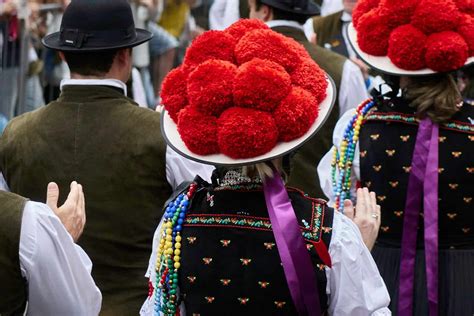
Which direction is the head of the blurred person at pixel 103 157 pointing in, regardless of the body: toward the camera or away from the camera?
away from the camera

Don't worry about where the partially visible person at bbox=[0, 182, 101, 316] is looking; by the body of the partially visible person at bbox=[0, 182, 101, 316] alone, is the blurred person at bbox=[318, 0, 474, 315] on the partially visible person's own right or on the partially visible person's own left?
on the partially visible person's own right

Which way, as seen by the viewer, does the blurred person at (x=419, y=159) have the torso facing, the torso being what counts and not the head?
away from the camera

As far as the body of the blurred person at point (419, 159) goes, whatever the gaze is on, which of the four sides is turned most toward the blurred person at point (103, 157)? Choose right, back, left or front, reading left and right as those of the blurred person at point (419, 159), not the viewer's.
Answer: left

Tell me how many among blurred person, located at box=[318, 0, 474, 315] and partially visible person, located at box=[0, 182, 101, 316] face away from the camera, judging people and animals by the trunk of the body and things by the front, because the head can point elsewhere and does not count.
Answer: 2

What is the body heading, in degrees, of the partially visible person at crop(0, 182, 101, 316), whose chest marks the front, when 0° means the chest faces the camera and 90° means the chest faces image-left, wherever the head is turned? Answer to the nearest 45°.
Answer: approximately 180°
